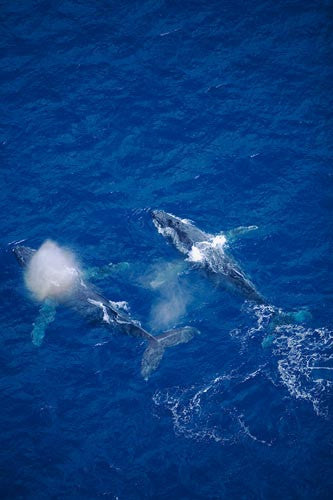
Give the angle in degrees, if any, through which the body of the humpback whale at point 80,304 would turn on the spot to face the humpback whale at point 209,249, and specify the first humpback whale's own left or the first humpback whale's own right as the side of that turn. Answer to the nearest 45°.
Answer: approximately 135° to the first humpback whale's own right

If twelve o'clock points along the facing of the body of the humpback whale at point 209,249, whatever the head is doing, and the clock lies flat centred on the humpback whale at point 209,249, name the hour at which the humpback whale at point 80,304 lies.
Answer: the humpback whale at point 80,304 is roughly at 10 o'clock from the humpback whale at point 209,249.

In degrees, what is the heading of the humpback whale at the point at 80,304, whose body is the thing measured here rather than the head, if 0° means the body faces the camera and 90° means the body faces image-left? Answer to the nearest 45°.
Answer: approximately 135°

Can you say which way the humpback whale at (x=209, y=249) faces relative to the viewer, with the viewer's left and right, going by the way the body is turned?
facing away from the viewer and to the left of the viewer
